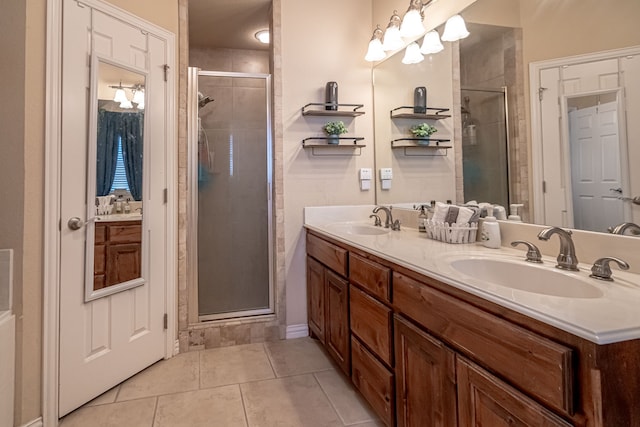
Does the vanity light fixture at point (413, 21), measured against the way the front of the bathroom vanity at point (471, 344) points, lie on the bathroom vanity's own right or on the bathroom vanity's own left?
on the bathroom vanity's own right

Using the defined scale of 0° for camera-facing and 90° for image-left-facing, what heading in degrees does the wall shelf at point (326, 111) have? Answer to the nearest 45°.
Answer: approximately 0°

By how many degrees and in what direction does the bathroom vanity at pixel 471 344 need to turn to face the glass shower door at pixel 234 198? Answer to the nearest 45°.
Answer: approximately 90° to its right

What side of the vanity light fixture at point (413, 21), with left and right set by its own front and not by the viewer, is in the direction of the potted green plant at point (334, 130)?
right

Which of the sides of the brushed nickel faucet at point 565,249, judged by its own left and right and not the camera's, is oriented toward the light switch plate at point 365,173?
right
